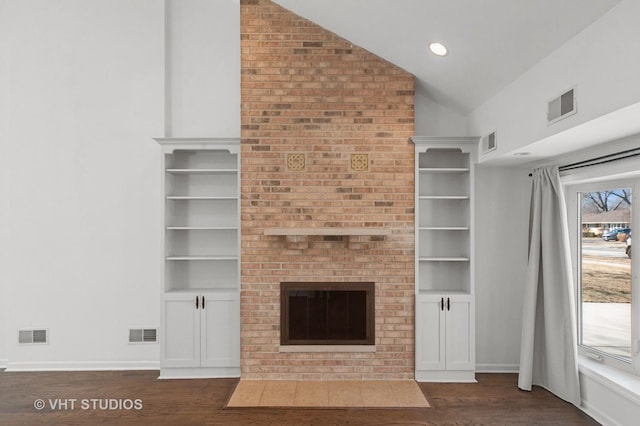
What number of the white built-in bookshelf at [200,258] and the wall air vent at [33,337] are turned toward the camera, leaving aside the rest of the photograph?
2

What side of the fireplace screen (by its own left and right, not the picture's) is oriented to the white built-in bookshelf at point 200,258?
right

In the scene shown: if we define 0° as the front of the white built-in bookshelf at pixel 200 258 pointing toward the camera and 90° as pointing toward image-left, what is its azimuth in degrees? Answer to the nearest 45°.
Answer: approximately 0°

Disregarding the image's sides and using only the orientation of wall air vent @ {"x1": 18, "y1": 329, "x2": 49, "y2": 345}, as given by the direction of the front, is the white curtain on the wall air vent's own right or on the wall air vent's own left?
on the wall air vent's own left

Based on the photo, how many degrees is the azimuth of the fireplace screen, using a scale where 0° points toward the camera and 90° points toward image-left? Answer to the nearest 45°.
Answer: approximately 0°

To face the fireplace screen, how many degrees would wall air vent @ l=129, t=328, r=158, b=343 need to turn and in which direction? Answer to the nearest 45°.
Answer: approximately 45° to its left
